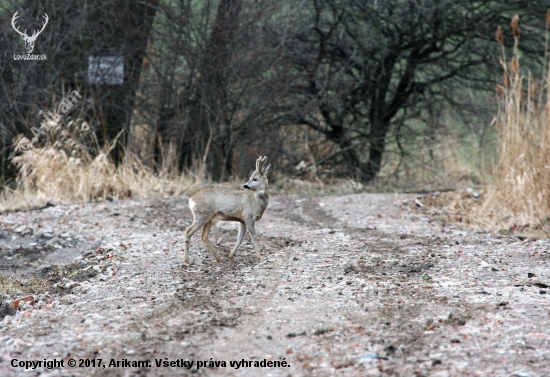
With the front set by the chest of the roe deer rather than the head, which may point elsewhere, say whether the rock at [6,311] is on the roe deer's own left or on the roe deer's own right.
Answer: on the roe deer's own right

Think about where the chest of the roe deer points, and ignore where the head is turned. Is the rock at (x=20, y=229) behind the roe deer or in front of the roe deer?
behind

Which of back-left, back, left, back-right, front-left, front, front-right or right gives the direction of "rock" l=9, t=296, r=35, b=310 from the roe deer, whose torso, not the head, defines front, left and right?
back-right

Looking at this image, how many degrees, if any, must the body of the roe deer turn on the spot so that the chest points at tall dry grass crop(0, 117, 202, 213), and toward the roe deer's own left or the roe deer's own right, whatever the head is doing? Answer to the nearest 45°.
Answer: approximately 135° to the roe deer's own left

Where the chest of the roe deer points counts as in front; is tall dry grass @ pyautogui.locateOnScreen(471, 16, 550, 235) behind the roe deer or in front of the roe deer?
in front

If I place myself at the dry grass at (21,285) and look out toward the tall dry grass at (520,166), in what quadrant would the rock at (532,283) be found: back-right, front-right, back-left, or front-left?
front-right

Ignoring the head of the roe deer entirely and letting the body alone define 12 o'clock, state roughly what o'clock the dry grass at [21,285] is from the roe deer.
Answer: The dry grass is roughly at 5 o'clock from the roe deer.

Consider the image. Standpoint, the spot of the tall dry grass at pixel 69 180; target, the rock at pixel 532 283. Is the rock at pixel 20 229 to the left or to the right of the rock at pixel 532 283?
right

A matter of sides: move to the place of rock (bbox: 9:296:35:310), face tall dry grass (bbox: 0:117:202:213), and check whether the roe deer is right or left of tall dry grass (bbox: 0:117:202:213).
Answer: right

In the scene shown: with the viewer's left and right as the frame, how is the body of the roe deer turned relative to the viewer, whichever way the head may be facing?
facing to the right of the viewer
